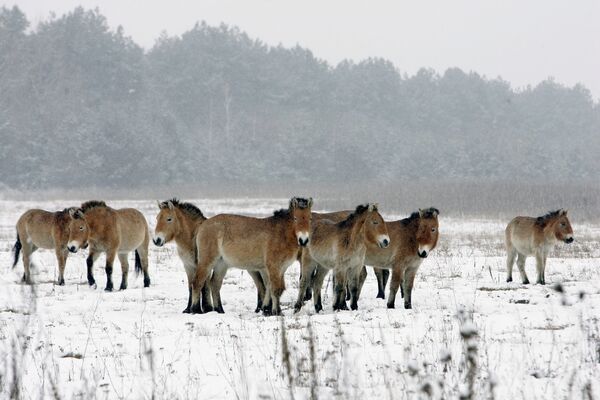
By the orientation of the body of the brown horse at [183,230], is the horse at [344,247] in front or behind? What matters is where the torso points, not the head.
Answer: behind

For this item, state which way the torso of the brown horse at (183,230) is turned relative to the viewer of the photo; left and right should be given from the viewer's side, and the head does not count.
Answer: facing to the left of the viewer

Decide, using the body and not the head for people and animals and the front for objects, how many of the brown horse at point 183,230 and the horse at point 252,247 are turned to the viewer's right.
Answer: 1

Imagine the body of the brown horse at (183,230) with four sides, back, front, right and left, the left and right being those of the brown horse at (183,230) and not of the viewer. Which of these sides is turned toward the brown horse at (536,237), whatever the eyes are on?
back

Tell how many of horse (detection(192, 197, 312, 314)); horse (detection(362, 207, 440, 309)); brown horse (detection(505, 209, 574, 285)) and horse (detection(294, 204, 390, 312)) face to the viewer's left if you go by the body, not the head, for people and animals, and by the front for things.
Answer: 0

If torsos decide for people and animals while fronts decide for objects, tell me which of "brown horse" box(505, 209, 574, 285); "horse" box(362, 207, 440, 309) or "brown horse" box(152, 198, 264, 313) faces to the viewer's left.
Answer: "brown horse" box(152, 198, 264, 313)

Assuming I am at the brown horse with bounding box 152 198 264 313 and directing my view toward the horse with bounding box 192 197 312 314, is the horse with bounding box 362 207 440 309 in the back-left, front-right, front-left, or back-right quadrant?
front-left

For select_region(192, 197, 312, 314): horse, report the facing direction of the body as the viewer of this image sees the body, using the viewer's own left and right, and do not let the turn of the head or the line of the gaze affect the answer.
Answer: facing to the right of the viewer

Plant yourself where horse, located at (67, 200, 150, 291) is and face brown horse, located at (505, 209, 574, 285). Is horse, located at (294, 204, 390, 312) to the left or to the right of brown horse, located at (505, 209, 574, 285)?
right

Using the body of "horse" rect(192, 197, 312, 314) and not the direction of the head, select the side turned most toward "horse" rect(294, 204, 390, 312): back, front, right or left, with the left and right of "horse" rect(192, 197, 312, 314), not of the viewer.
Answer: front

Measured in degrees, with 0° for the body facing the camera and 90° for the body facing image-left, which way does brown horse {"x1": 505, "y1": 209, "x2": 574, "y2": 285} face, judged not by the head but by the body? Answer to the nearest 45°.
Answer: approximately 315°

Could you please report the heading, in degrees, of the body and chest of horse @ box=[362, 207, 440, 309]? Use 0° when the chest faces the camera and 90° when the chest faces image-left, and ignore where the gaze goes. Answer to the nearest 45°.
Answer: approximately 315°
